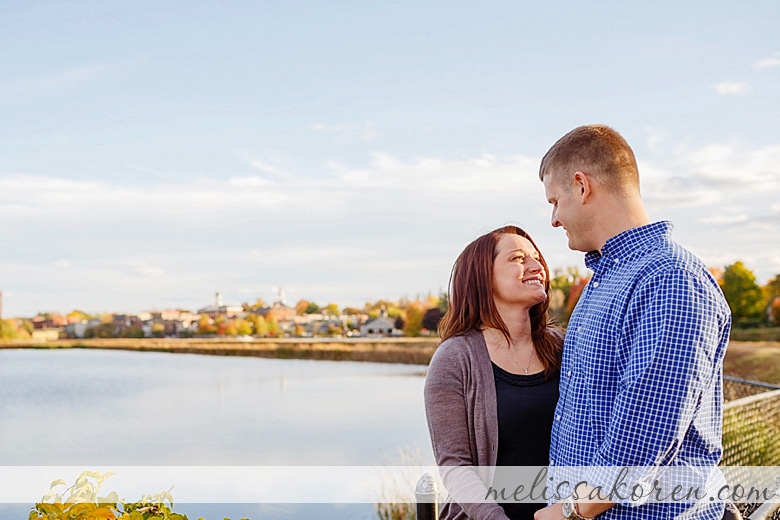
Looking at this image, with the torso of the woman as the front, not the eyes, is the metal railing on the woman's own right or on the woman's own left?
on the woman's own left

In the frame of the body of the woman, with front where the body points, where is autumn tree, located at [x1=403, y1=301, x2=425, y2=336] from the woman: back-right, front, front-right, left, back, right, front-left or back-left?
back-left

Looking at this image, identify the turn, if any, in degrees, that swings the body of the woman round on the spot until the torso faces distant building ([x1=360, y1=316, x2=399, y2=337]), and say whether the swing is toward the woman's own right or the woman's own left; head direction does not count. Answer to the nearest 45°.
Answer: approximately 135° to the woman's own left

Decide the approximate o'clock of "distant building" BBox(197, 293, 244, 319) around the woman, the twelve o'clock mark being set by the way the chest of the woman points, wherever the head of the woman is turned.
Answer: The distant building is roughly at 7 o'clock from the woman.

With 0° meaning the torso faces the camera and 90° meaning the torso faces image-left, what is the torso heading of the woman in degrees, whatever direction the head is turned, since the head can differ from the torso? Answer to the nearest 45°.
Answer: approximately 315°

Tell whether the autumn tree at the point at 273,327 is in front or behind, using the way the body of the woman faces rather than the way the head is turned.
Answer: behind

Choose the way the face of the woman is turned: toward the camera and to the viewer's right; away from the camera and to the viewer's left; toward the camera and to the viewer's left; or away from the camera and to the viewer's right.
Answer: toward the camera and to the viewer's right

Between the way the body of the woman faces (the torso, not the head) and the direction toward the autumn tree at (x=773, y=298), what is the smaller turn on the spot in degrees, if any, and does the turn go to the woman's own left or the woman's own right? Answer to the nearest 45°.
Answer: approximately 135° to the woman's own left

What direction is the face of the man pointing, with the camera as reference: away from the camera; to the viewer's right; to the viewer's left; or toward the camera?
to the viewer's left

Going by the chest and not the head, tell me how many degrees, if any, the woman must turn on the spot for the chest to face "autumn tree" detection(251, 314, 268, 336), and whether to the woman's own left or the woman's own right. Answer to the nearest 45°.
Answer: approximately 135° to the woman's own left
